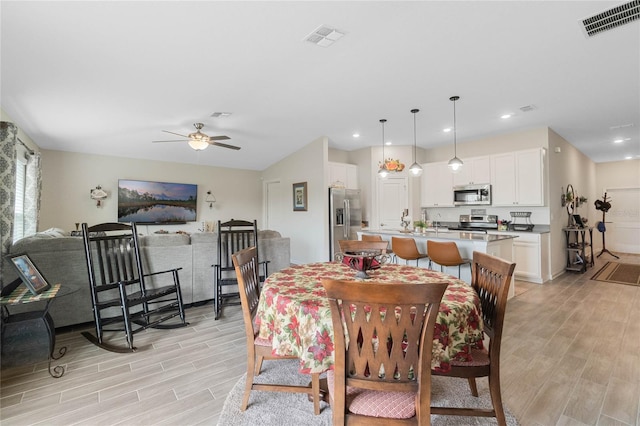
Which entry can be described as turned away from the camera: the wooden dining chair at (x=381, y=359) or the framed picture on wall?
the wooden dining chair

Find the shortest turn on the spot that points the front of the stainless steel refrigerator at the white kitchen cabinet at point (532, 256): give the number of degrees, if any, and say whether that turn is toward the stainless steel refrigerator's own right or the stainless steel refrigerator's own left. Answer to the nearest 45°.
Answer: approximately 45° to the stainless steel refrigerator's own left

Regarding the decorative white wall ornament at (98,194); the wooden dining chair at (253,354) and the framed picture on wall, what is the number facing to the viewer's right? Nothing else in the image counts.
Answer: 1

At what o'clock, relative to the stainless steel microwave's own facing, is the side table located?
The side table is roughly at 1 o'clock from the stainless steel microwave.

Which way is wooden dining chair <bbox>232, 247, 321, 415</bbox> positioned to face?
to the viewer's right

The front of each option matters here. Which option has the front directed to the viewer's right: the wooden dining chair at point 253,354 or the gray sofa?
the wooden dining chair

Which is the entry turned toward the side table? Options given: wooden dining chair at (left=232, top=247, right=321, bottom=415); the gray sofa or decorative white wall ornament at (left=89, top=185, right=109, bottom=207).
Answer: the decorative white wall ornament

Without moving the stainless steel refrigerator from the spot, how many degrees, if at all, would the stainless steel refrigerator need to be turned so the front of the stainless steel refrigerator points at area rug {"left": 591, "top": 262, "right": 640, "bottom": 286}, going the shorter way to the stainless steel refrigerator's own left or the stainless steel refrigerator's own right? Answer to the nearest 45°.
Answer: approximately 45° to the stainless steel refrigerator's own left

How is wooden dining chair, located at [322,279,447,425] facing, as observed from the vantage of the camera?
facing away from the viewer

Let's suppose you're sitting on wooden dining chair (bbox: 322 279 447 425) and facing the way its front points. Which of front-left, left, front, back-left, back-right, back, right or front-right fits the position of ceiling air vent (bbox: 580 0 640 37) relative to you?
front-right

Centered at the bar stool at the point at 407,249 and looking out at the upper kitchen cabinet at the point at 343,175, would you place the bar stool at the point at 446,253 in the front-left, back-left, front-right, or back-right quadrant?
back-right

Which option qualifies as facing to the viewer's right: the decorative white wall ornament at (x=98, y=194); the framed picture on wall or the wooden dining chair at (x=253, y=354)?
the wooden dining chair

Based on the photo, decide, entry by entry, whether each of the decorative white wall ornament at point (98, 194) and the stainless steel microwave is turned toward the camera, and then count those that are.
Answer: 2

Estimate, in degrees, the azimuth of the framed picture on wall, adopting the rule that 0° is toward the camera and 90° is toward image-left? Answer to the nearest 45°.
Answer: approximately 45°

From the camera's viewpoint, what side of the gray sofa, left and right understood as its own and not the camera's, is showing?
back

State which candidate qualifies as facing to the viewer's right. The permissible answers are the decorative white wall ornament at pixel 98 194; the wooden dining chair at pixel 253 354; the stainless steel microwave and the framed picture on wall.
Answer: the wooden dining chair

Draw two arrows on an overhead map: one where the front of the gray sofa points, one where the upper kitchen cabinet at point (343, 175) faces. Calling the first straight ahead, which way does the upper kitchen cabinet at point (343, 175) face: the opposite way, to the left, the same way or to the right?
the opposite way
